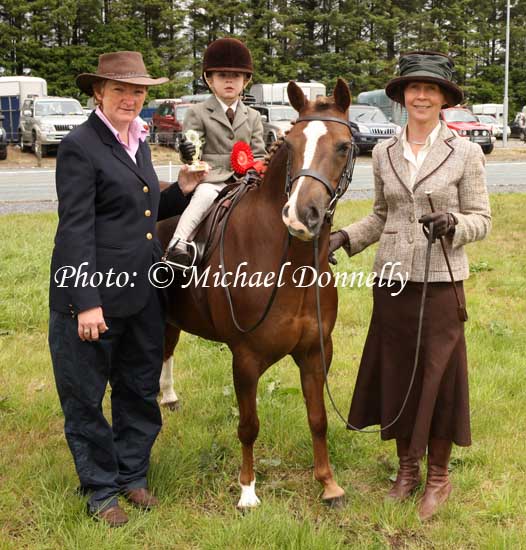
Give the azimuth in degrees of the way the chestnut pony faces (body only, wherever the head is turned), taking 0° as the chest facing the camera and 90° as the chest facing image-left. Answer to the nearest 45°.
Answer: approximately 315°

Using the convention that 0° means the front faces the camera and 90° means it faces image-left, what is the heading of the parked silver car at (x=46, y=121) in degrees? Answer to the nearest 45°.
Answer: approximately 315°

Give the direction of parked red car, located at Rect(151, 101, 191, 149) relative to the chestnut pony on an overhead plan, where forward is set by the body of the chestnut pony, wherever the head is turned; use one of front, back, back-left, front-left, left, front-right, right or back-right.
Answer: back-left

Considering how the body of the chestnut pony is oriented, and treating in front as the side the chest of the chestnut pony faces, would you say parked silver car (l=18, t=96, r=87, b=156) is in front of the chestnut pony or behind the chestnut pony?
behind

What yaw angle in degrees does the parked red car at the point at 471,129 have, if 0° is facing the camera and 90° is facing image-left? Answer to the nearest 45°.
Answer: approximately 315°

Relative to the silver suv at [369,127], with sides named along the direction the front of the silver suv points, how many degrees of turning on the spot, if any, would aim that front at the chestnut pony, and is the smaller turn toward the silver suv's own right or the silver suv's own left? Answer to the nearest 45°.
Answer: approximately 45° to the silver suv's own right
